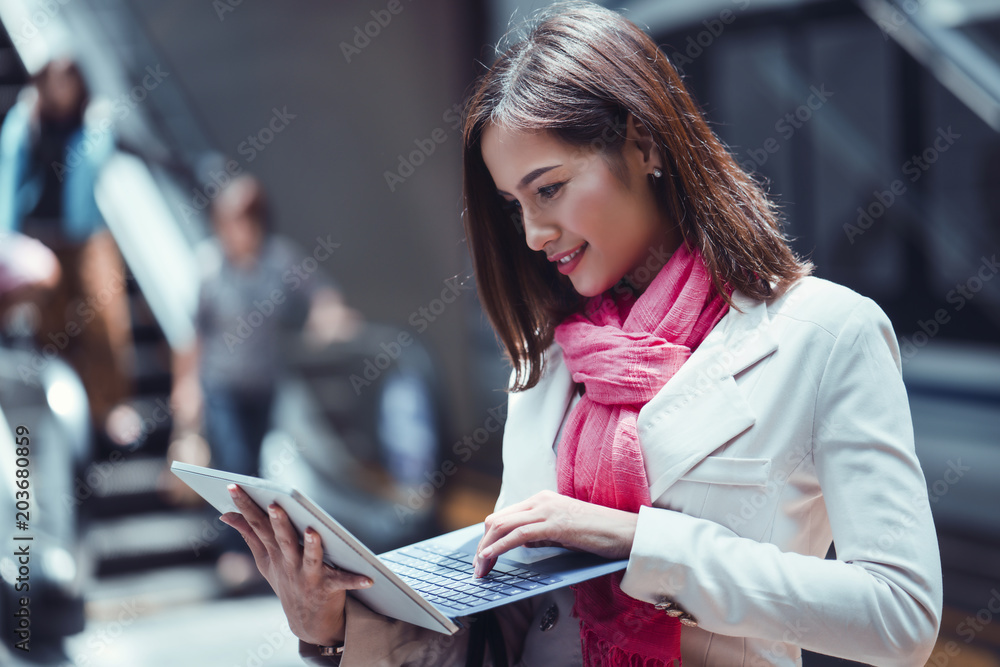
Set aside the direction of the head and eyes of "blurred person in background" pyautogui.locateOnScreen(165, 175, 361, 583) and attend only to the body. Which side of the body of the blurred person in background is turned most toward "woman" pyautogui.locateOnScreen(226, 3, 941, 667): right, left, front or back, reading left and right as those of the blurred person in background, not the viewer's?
front

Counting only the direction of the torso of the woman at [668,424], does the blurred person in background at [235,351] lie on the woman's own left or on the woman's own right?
on the woman's own right

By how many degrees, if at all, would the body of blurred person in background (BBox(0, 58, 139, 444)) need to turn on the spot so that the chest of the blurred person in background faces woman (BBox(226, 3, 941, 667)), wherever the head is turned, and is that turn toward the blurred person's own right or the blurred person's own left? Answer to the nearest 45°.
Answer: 0° — they already face them

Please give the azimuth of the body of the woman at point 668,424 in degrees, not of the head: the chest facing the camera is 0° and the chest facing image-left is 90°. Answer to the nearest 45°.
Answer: approximately 45°

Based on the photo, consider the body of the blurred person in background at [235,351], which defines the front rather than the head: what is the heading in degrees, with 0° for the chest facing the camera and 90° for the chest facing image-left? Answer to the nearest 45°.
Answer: approximately 0°

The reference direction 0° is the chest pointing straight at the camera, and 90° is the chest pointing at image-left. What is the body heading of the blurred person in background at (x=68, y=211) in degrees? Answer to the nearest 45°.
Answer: approximately 0°

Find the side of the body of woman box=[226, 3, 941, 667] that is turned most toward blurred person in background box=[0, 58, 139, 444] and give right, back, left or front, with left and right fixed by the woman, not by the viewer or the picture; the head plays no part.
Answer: right
